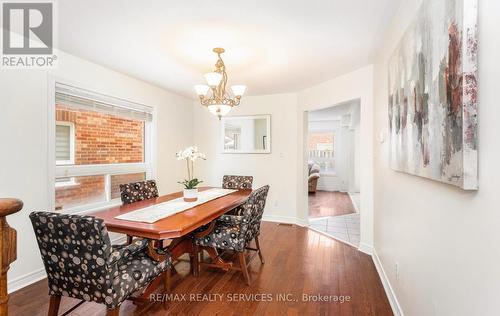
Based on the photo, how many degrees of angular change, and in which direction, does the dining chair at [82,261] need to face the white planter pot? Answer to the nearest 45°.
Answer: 0° — it already faces it

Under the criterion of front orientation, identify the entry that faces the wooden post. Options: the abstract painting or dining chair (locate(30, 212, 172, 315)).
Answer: the abstract painting

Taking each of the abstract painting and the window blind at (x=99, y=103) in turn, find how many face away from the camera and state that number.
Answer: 0

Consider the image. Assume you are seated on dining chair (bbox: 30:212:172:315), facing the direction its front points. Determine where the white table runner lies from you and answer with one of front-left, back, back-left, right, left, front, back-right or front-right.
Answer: front

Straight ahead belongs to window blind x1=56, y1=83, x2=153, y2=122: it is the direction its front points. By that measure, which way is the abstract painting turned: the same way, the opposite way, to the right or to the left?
the opposite way

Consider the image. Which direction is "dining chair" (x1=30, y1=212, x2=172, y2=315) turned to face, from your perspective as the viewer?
facing away from the viewer and to the right of the viewer

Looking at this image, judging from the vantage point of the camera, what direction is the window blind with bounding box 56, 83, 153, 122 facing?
facing the viewer and to the right of the viewer

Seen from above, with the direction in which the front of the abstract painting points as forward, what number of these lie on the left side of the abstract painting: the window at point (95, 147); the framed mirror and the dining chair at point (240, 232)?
0

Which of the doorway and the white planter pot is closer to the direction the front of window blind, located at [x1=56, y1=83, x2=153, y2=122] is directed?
the white planter pot

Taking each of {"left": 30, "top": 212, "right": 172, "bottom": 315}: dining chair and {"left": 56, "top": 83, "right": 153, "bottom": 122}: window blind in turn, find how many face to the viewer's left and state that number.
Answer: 0

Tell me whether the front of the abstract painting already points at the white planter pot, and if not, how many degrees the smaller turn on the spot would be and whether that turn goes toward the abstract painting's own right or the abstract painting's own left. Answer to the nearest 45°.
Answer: approximately 45° to the abstract painting's own right

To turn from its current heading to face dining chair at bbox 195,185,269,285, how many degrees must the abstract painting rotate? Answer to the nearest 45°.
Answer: approximately 45° to its right

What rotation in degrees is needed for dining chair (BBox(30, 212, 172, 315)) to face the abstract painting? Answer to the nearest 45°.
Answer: approximately 90° to its right
